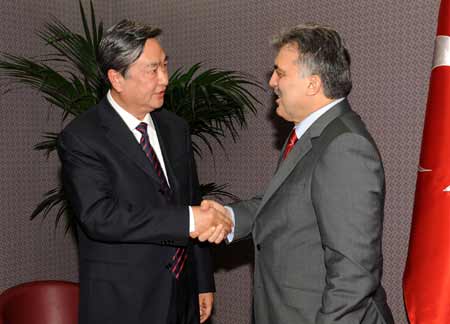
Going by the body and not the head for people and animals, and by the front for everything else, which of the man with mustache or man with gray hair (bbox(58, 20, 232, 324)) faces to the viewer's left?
the man with mustache

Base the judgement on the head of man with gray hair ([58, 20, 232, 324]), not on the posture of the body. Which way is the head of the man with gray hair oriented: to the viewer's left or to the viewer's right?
to the viewer's right

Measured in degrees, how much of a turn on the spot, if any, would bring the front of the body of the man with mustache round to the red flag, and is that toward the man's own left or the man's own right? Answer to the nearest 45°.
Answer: approximately 135° to the man's own right

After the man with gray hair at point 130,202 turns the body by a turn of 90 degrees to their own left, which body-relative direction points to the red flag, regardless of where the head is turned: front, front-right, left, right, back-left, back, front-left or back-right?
front-right

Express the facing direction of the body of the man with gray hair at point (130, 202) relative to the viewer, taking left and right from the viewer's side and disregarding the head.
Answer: facing the viewer and to the right of the viewer

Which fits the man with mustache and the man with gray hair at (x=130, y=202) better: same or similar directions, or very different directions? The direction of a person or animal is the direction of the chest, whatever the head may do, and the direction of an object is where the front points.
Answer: very different directions

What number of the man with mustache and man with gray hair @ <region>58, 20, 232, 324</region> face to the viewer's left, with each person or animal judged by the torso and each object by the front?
1

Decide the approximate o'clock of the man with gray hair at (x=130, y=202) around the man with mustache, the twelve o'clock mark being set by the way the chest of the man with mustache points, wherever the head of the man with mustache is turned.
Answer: The man with gray hair is roughly at 1 o'clock from the man with mustache.

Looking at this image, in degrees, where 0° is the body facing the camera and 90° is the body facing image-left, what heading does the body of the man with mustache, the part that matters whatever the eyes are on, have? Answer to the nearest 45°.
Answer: approximately 90°

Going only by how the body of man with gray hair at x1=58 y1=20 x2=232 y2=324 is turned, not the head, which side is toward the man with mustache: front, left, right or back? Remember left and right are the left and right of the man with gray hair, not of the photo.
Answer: front
